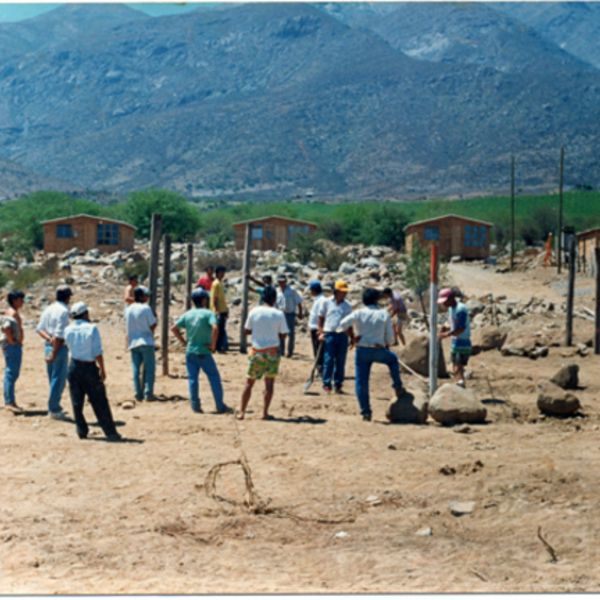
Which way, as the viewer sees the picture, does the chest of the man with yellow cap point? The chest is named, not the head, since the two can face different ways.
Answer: toward the camera

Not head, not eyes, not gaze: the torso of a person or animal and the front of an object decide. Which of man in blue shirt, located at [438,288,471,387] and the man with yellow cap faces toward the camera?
the man with yellow cap

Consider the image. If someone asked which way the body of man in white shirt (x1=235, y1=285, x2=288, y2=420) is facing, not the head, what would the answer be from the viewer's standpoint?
away from the camera

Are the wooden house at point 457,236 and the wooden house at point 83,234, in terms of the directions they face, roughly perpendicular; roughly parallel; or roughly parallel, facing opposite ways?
roughly parallel

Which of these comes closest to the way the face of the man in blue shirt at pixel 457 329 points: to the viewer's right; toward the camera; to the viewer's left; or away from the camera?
to the viewer's left

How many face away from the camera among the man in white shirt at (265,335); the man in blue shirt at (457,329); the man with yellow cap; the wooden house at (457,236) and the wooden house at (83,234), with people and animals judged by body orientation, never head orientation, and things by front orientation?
1

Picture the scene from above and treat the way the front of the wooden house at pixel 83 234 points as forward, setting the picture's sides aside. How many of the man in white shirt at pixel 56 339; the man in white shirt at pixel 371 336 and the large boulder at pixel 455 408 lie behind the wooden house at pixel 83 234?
0

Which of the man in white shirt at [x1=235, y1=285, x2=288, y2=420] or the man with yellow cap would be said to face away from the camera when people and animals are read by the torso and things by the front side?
the man in white shirt

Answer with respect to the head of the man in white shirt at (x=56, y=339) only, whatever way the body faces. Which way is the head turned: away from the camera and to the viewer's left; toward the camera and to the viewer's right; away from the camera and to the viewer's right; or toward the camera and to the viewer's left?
away from the camera and to the viewer's right

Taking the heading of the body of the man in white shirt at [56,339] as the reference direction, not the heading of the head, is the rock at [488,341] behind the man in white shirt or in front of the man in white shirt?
in front

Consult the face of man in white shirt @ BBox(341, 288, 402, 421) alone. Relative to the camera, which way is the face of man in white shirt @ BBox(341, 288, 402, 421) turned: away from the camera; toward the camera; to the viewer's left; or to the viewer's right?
away from the camera

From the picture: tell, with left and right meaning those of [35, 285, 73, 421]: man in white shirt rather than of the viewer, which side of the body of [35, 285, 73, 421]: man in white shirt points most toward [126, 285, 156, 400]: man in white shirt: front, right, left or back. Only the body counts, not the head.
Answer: front

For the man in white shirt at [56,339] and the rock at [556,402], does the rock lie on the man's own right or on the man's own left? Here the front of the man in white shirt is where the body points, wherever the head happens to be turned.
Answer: on the man's own right

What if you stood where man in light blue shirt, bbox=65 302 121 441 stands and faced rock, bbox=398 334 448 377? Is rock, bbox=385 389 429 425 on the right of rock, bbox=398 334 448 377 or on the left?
right

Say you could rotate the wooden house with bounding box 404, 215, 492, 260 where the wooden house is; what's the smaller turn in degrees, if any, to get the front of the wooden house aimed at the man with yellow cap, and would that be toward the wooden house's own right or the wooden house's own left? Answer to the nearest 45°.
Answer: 0° — it already faces them

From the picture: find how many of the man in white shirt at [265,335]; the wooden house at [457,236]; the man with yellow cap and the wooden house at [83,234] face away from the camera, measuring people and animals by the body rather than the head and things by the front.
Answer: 1

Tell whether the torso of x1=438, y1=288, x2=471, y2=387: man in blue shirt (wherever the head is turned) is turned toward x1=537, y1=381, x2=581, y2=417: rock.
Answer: no

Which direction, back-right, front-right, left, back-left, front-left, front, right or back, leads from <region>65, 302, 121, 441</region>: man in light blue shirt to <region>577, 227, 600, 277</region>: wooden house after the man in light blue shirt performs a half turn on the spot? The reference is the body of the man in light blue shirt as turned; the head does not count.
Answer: back

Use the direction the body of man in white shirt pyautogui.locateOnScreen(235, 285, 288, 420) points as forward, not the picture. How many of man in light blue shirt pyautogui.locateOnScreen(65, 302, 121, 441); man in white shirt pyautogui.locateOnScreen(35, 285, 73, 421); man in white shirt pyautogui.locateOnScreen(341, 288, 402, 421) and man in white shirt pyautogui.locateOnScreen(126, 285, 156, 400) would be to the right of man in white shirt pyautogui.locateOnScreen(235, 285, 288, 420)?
1

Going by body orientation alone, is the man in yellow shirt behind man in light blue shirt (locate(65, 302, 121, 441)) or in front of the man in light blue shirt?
in front
